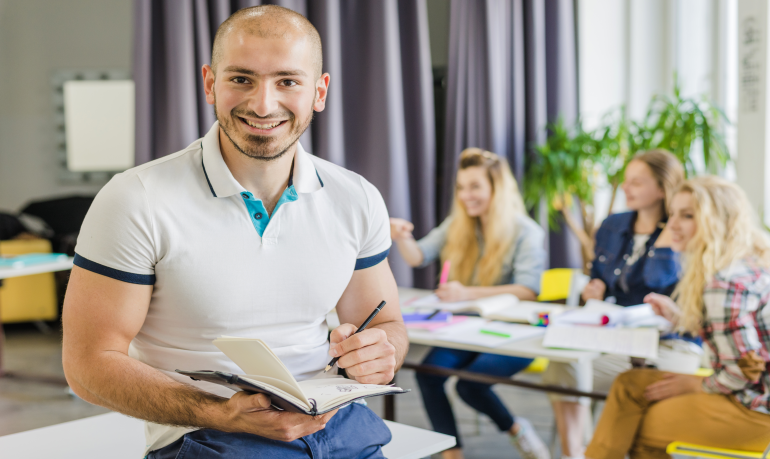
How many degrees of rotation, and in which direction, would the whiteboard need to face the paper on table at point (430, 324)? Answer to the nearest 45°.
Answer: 0° — it already faces it

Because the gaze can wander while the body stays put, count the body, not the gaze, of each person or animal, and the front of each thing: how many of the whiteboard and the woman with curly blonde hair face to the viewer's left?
1

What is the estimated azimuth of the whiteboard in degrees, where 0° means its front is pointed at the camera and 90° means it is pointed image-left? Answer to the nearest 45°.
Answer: approximately 0°

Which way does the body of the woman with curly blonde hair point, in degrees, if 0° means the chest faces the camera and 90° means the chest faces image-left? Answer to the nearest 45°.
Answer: approximately 90°

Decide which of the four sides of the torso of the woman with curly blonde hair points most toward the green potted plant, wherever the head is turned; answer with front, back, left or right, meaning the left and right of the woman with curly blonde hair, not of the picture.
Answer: right

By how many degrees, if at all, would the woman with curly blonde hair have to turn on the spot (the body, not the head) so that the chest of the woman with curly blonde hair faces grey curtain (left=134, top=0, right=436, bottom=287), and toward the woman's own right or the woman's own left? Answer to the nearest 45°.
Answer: approximately 45° to the woman's own right

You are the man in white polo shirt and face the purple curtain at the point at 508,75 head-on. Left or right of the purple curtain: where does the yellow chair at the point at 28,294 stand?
left

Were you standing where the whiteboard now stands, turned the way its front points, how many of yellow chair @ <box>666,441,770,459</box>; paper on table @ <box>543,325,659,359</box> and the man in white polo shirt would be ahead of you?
3
